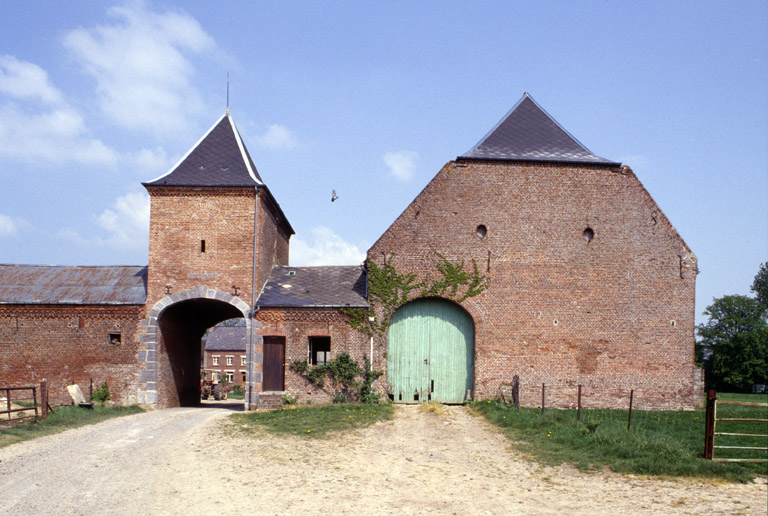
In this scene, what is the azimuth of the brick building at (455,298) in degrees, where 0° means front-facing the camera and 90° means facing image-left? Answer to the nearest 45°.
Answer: approximately 0°
